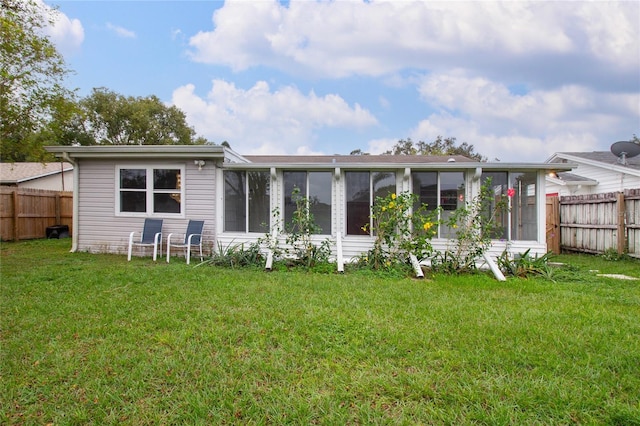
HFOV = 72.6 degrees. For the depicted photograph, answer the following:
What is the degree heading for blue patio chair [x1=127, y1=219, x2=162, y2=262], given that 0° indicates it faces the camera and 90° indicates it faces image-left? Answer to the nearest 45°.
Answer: approximately 45°

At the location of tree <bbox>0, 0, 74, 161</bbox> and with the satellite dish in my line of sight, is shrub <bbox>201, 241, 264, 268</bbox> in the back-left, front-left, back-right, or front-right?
front-right

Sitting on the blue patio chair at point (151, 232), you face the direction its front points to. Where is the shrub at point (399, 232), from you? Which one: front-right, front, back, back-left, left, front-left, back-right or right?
left

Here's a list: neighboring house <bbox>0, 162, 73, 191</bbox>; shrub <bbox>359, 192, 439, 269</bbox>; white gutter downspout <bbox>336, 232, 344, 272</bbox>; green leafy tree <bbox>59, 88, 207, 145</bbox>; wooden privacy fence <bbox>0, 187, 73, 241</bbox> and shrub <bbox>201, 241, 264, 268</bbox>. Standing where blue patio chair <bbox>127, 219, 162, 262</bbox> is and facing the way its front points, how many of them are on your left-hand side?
3

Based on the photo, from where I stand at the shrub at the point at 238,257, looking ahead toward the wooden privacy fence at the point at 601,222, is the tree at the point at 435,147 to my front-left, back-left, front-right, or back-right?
front-left

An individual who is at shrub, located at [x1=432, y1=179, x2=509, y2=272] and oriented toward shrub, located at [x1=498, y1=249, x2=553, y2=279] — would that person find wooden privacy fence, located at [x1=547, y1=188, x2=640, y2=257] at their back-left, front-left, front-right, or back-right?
front-left

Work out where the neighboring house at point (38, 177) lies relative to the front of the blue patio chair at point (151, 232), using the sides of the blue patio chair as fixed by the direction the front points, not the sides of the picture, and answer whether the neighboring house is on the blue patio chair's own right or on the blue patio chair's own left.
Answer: on the blue patio chair's own right

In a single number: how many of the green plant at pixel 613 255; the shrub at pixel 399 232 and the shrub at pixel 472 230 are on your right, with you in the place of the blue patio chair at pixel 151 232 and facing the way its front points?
0

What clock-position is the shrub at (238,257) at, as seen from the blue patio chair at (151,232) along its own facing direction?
The shrub is roughly at 9 o'clock from the blue patio chair.
